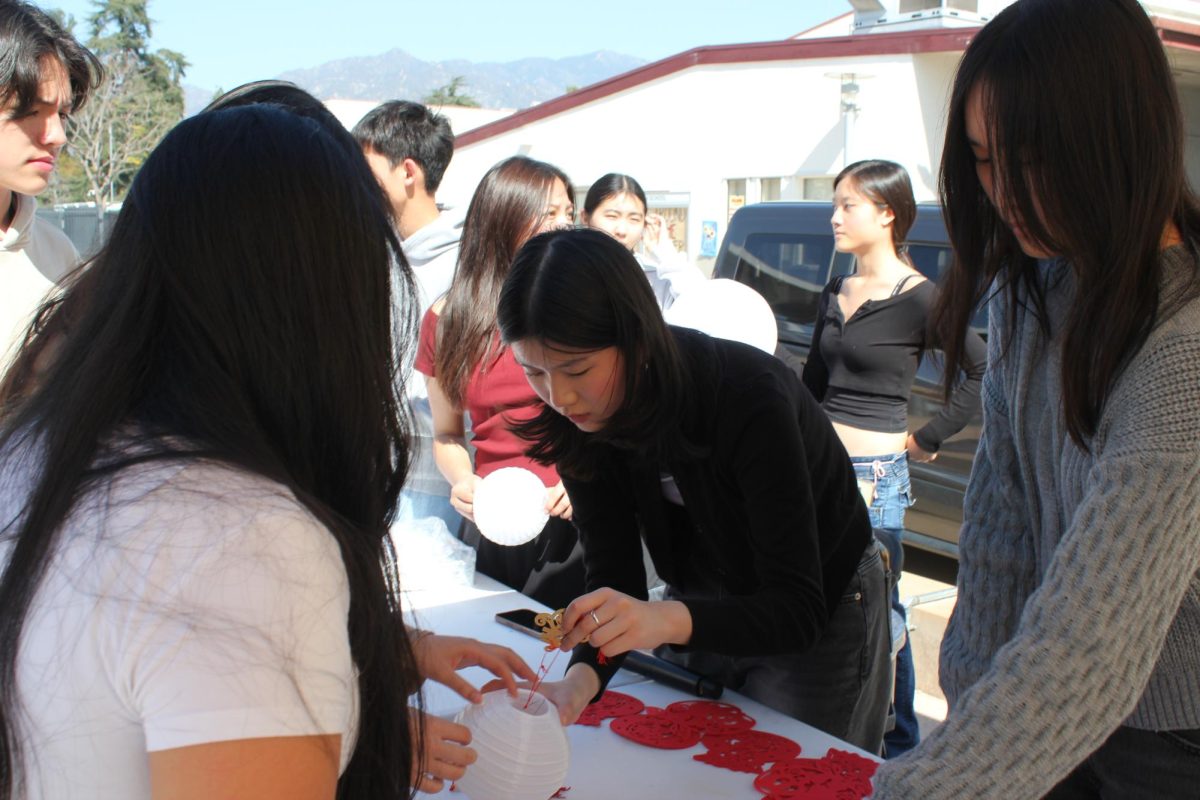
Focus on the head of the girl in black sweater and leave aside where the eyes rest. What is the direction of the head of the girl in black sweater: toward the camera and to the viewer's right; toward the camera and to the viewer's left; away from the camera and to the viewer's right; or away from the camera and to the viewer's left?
toward the camera and to the viewer's left

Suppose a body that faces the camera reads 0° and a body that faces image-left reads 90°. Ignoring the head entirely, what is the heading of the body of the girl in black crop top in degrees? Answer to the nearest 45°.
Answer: approximately 45°

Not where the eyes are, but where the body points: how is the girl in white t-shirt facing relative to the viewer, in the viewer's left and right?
facing away from the viewer and to the right of the viewer

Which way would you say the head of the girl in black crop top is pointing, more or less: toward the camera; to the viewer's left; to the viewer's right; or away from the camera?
to the viewer's left

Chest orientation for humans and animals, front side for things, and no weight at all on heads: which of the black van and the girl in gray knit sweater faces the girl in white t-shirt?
the girl in gray knit sweater

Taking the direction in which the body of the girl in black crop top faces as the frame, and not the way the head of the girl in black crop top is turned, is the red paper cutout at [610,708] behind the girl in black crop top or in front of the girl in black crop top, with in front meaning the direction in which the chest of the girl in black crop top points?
in front

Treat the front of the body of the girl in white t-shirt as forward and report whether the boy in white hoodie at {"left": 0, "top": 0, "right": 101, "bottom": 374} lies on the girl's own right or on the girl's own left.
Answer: on the girl's own left

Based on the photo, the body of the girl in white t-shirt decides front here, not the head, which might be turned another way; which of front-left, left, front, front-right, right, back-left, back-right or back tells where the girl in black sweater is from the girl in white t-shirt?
front

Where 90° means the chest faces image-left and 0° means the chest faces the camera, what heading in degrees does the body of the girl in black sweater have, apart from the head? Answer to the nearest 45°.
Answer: approximately 45°

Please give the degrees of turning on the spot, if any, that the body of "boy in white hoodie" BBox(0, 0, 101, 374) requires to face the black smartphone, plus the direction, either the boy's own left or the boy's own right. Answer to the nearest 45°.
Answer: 0° — they already face it

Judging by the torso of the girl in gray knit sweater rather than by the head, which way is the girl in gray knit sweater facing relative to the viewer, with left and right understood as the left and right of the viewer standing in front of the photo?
facing the viewer and to the left of the viewer

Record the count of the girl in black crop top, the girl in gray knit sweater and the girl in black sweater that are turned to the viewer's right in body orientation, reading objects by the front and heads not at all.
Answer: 0

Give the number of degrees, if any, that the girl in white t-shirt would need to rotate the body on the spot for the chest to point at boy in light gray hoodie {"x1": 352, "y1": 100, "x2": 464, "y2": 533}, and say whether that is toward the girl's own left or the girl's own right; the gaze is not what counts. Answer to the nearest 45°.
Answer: approximately 45° to the girl's own left
